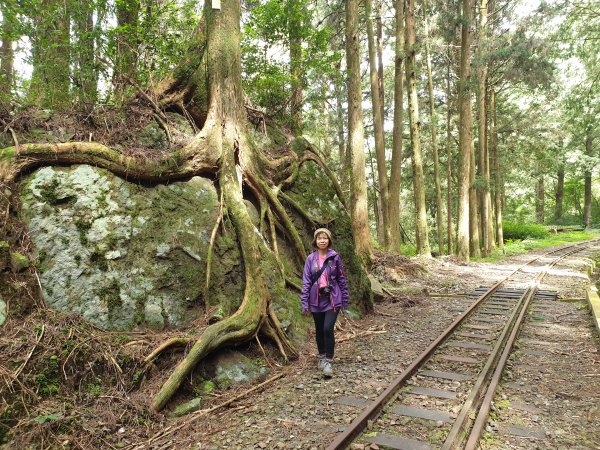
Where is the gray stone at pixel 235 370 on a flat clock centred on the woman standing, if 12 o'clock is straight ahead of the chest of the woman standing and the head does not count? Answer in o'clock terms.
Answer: The gray stone is roughly at 2 o'clock from the woman standing.

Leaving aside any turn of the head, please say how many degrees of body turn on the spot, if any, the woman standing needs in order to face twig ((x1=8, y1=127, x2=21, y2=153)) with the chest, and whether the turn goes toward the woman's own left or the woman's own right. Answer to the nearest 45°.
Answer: approximately 90° to the woman's own right

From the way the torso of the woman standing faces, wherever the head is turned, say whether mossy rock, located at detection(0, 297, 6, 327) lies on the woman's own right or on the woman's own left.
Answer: on the woman's own right

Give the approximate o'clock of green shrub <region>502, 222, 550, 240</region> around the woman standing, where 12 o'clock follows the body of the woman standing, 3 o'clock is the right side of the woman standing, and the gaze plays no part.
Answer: The green shrub is roughly at 7 o'clock from the woman standing.

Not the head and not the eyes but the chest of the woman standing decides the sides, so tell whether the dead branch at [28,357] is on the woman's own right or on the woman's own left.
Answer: on the woman's own right

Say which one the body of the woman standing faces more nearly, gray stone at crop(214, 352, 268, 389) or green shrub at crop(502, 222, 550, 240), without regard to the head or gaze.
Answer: the gray stone

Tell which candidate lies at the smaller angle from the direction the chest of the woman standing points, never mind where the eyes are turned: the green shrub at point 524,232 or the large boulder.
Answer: the large boulder

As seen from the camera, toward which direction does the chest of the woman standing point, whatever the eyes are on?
toward the camera
